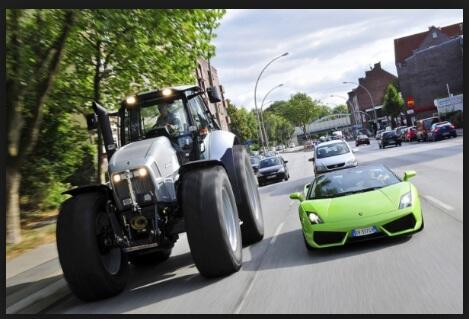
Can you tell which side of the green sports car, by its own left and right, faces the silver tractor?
right

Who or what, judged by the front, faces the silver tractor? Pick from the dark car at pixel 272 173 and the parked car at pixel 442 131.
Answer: the dark car

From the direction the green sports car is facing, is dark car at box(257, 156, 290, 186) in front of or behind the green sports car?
behind

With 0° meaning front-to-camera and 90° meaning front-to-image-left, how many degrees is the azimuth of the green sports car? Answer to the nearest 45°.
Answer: approximately 0°

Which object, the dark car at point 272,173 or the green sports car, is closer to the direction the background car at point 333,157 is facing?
the green sports car

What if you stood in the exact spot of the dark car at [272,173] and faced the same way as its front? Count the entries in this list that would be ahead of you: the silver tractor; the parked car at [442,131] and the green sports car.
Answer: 2

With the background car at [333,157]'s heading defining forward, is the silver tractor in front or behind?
in front

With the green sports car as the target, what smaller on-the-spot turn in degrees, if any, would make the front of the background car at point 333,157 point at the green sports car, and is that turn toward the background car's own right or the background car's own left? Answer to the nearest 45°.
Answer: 0° — it already faces it

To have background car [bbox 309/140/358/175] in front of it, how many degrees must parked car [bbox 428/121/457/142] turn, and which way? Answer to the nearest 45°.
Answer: approximately 135° to its left

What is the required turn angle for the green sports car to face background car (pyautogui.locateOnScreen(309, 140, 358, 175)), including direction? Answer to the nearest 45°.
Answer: approximately 180°
